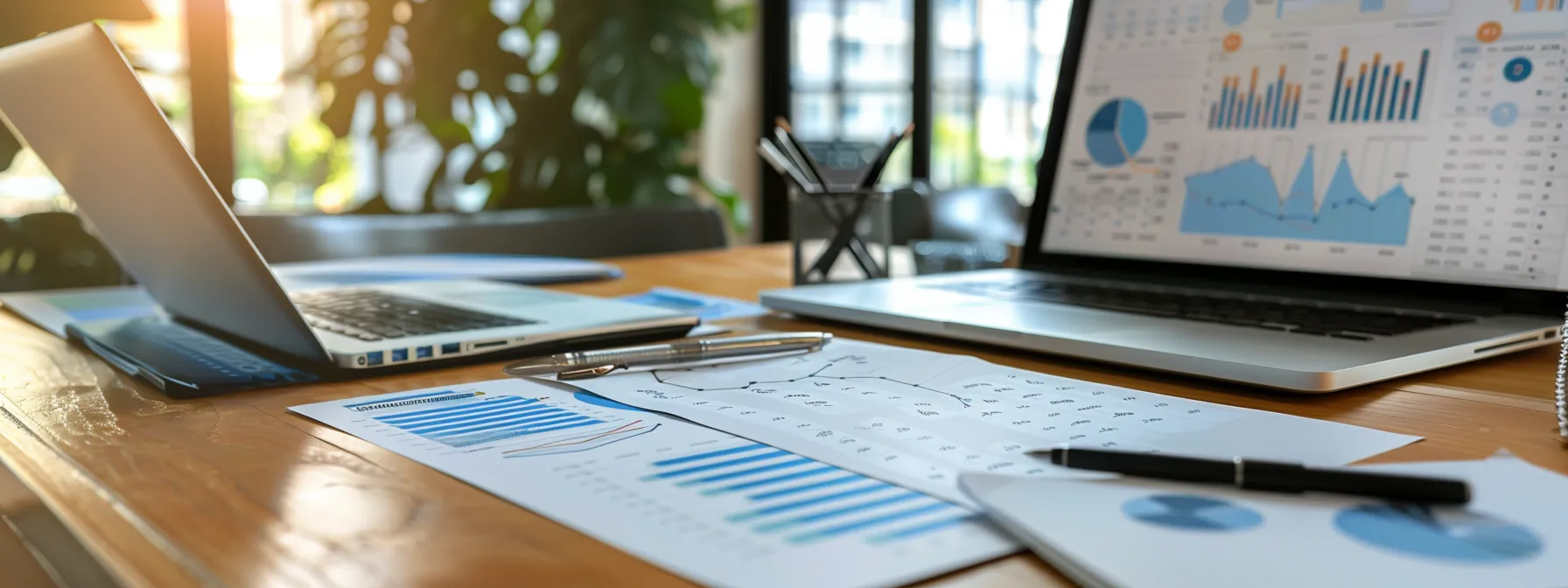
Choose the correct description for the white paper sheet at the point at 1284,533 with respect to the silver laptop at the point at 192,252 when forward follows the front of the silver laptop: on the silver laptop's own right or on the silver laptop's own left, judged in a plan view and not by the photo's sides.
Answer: on the silver laptop's own right

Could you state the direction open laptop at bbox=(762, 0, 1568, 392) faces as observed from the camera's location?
facing the viewer and to the left of the viewer

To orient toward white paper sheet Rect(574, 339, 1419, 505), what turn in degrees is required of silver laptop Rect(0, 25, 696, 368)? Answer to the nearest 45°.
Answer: approximately 90° to its right

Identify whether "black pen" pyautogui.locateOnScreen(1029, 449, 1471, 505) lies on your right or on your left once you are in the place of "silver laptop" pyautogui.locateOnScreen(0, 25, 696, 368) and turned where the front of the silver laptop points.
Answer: on your right

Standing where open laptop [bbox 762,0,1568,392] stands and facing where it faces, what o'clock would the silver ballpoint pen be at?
The silver ballpoint pen is roughly at 12 o'clock from the open laptop.

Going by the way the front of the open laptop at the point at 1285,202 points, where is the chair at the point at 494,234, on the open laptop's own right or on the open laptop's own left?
on the open laptop's own right

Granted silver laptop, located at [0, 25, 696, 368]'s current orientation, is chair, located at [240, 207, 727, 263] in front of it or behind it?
in front

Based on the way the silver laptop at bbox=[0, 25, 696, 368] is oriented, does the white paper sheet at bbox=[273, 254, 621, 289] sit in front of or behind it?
in front

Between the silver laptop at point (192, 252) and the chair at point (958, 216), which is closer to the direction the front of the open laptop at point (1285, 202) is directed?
the silver laptop

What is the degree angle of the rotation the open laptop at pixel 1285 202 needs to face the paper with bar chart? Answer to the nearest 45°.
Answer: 0° — it already faces it

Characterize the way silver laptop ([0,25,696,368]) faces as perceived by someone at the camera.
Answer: facing away from the viewer and to the right of the viewer
